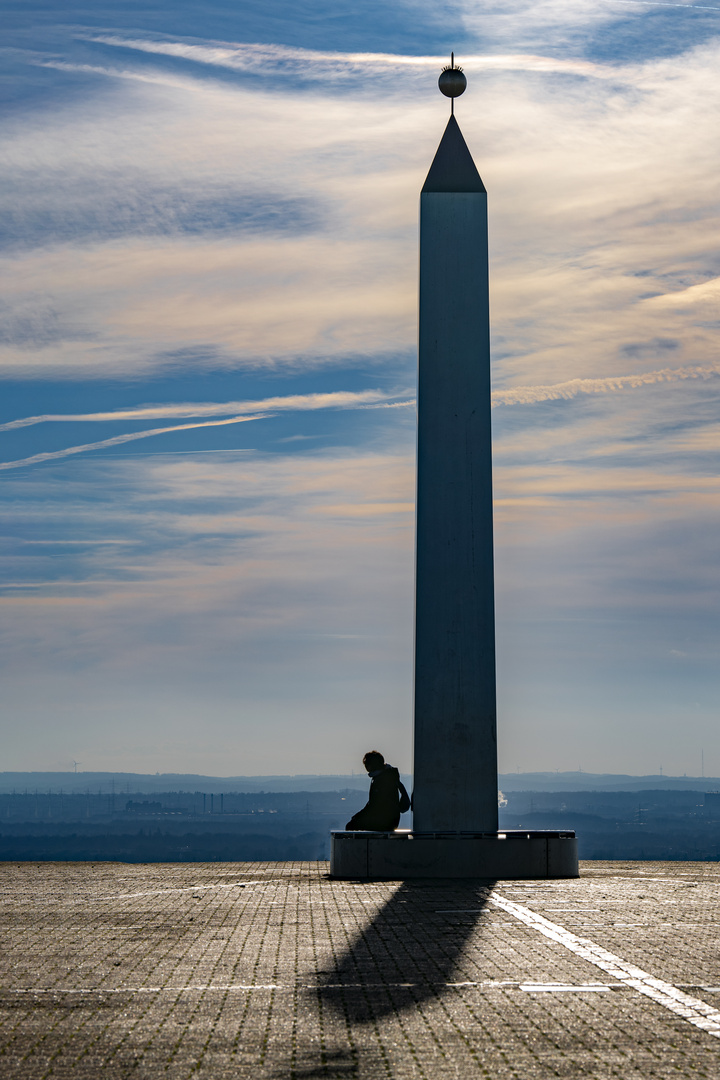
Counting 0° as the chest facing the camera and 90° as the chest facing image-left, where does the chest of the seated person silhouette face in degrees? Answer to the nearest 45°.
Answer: approximately 90°
